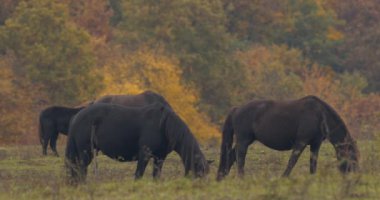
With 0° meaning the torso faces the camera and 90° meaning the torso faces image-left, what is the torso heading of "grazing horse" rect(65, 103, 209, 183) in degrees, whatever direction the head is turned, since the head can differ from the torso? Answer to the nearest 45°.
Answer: approximately 270°

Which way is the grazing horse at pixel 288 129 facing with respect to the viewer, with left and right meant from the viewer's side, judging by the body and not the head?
facing to the right of the viewer

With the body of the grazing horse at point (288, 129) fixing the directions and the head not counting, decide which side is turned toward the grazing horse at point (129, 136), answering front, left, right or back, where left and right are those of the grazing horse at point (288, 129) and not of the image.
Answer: back

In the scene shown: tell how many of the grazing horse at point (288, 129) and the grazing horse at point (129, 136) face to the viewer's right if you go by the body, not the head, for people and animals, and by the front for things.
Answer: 2

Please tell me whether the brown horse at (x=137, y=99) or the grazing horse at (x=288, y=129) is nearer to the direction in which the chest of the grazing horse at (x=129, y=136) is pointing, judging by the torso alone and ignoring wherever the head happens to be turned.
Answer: the grazing horse

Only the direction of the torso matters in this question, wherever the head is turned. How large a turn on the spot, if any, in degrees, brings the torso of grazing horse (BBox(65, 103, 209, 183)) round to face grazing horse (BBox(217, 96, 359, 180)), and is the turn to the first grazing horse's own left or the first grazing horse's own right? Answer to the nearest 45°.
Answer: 0° — it already faces it

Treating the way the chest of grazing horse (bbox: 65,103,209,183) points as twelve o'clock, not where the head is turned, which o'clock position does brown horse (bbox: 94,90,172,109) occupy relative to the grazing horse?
The brown horse is roughly at 9 o'clock from the grazing horse.
